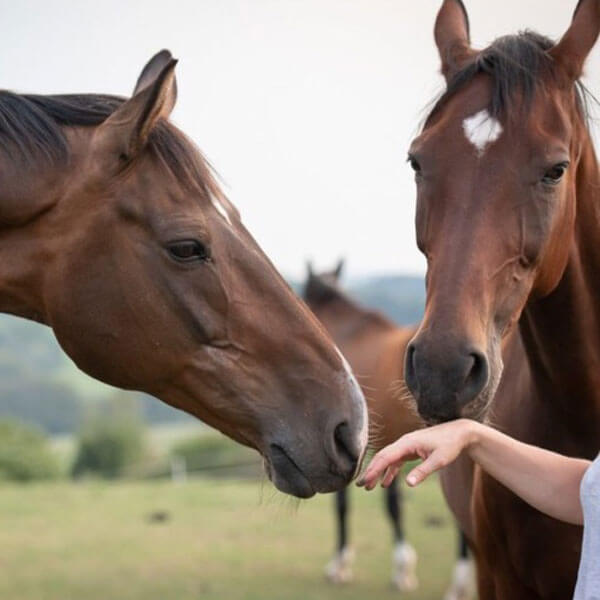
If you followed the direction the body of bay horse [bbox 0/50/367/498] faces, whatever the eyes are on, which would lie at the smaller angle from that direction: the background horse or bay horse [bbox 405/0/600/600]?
the bay horse

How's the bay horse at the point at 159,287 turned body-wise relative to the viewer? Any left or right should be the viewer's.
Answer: facing to the right of the viewer

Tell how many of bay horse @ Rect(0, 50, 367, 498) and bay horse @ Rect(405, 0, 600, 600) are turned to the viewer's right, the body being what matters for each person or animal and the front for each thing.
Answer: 1

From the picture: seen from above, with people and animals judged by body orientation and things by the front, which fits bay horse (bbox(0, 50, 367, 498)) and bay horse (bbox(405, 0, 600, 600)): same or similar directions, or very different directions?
very different directions

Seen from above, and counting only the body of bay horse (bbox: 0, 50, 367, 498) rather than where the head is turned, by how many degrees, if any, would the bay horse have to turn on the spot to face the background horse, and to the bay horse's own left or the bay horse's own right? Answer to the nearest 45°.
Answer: approximately 90° to the bay horse's own left

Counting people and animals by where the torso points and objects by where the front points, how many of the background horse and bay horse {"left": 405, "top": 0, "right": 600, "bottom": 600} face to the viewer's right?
0

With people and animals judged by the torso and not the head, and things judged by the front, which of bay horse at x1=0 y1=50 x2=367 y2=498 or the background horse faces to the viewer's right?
the bay horse

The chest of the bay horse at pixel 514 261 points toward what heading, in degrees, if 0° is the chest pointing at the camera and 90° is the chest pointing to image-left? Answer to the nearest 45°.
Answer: approximately 45°

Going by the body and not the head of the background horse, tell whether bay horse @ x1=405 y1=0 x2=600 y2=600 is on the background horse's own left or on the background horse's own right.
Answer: on the background horse's own left

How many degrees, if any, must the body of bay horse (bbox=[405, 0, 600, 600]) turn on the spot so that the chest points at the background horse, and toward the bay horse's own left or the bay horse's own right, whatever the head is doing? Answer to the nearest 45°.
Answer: approximately 135° to the bay horse's own right

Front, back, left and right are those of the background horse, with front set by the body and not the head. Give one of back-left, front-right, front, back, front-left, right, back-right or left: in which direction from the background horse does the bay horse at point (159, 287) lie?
front-left
